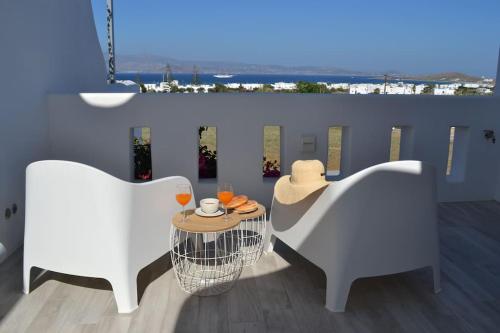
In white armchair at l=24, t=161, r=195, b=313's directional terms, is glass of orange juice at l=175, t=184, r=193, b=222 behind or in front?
in front

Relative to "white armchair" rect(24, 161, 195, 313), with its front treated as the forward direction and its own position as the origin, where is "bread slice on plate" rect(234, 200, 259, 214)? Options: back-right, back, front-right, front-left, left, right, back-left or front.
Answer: front-right

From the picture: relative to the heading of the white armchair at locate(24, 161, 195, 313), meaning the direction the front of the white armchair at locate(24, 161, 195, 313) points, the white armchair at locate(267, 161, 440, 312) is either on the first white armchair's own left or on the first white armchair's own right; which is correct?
on the first white armchair's own right

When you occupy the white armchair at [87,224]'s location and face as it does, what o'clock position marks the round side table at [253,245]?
The round side table is roughly at 1 o'clock from the white armchair.
